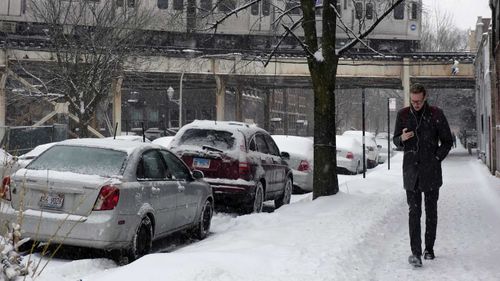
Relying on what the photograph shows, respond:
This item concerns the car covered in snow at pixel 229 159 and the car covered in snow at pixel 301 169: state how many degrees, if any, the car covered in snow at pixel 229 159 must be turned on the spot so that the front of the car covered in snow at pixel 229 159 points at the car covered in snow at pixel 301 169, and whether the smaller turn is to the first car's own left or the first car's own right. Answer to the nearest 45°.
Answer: approximately 45° to the first car's own left

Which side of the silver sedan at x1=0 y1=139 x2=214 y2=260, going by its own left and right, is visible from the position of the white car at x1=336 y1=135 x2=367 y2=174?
front

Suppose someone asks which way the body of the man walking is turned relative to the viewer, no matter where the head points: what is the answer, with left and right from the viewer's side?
facing the viewer

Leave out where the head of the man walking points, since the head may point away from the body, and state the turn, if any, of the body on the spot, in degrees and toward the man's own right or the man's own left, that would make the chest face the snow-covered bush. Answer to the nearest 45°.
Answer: approximately 45° to the man's own right

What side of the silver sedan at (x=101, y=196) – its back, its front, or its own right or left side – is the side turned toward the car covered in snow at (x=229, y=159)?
front

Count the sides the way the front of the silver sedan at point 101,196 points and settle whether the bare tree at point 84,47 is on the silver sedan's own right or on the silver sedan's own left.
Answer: on the silver sedan's own left

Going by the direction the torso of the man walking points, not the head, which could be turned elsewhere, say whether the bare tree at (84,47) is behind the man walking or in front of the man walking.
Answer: behind

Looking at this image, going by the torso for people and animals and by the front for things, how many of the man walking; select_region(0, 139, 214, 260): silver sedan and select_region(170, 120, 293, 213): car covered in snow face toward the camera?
1

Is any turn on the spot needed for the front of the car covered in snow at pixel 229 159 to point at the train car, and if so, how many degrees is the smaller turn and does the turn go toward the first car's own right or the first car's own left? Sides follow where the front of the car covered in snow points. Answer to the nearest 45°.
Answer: approximately 45° to the first car's own left

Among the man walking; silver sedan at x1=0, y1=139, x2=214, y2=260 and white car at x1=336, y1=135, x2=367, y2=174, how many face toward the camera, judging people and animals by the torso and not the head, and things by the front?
1

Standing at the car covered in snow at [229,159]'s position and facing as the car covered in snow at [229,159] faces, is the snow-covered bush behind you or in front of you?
behind

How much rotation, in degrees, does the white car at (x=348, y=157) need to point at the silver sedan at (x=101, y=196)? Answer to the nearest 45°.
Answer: approximately 135° to its right

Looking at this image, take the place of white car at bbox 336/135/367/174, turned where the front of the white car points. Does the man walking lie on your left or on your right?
on your right

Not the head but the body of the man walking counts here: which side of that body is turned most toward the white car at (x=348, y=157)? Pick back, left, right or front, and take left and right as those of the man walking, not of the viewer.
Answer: back

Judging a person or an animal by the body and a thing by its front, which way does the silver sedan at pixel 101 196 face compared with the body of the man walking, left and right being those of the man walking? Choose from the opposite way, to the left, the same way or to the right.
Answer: the opposite way
